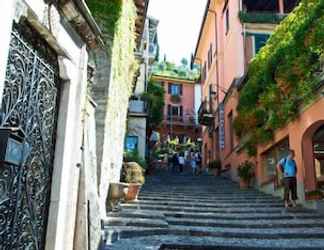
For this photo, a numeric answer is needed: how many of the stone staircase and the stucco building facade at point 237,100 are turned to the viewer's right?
0

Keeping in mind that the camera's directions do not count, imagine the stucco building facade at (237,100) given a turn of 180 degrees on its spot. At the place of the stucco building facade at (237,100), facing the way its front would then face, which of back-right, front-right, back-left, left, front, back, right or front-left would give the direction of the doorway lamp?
back-right

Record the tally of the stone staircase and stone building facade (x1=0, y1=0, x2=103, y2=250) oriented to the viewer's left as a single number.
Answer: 0

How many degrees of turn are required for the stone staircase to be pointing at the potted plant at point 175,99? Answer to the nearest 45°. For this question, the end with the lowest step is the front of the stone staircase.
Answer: approximately 180°

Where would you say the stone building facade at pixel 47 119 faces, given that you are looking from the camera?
facing the viewer and to the right of the viewer

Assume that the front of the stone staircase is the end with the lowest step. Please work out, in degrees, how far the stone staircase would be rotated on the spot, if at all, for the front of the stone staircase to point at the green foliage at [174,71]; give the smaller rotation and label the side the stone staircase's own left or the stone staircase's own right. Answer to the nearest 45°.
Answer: approximately 180°

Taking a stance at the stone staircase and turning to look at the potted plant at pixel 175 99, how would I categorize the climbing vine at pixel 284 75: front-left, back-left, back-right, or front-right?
front-right

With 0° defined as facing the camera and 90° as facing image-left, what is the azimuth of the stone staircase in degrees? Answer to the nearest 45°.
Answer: approximately 0°

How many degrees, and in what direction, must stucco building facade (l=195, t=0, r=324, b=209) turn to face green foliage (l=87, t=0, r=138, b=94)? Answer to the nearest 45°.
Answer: approximately 45° to its left

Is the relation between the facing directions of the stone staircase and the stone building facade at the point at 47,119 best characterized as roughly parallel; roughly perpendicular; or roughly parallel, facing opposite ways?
roughly perpendicular

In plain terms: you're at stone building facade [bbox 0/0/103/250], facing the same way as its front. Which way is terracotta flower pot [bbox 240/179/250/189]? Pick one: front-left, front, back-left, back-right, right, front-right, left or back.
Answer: left

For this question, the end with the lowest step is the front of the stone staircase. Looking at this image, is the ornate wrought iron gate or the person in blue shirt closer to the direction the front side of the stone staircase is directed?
the ornate wrought iron gate

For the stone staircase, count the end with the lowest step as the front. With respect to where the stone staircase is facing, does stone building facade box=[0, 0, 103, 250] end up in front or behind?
in front

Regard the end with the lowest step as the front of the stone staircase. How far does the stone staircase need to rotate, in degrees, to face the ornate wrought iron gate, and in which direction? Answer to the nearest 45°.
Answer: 0° — it already faces it
